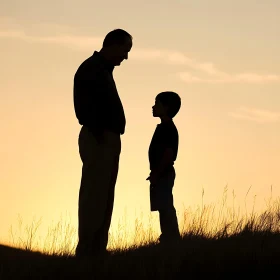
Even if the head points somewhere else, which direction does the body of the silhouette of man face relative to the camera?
to the viewer's right

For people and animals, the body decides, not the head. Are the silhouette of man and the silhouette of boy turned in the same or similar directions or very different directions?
very different directions

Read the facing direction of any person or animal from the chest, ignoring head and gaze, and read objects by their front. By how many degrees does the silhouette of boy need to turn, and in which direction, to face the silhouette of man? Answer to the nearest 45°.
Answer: approximately 45° to its left

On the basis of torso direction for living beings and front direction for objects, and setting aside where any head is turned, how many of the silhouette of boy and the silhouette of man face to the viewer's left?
1

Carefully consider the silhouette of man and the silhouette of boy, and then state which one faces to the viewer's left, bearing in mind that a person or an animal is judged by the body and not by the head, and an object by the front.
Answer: the silhouette of boy

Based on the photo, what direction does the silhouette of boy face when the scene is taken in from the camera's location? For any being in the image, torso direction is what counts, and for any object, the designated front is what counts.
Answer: facing to the left of the viewer

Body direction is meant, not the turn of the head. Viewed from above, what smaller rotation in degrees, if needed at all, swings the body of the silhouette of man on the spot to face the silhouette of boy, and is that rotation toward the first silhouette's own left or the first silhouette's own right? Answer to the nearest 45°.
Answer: approximately 45° to the first silhouette's own left
